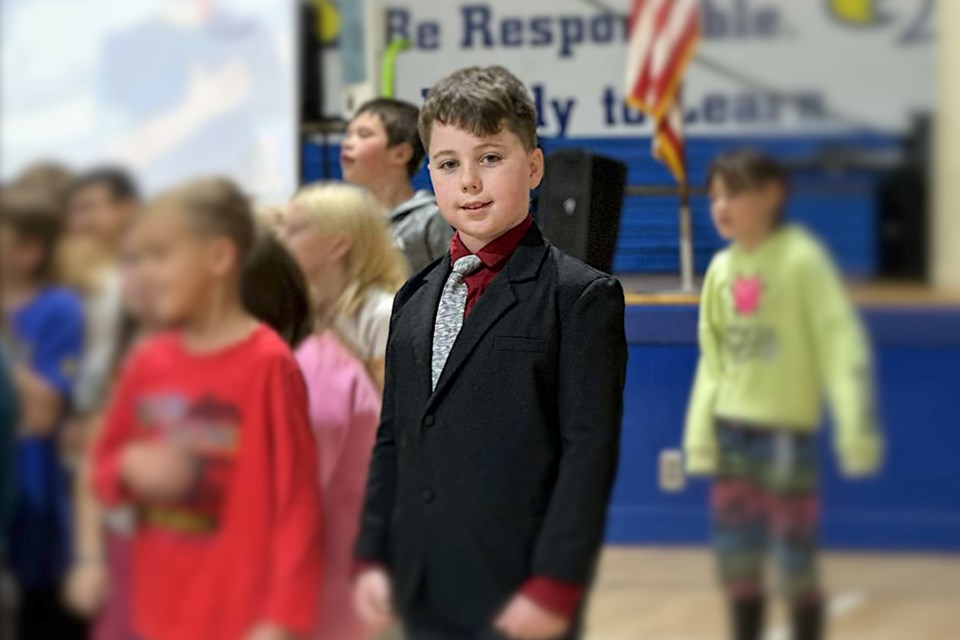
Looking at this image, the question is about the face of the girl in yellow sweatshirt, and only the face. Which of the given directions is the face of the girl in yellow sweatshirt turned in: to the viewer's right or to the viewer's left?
to the viewer's left

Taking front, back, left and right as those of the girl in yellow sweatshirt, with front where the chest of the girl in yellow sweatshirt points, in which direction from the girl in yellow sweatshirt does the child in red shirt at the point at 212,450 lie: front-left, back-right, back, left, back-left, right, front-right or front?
front-right

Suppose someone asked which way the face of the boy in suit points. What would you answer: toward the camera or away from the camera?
toward the camera

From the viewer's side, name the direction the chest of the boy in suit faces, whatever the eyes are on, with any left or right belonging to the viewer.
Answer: facing the viewer and to the left of the viewer

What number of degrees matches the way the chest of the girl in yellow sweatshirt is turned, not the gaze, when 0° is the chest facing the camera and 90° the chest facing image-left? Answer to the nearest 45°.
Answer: approximately 45°

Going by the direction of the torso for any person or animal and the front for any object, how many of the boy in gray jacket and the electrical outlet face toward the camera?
1

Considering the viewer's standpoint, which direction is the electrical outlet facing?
facing the viewer

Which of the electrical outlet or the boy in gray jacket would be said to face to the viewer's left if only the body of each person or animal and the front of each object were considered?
the boy in gray jacket

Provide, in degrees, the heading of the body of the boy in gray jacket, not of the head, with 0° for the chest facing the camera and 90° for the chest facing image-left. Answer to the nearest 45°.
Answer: approximately 90°
